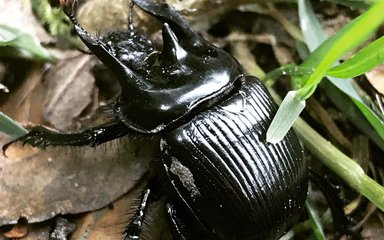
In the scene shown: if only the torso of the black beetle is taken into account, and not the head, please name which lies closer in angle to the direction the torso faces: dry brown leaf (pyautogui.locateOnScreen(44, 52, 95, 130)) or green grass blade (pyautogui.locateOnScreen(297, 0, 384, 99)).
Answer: the dry brown leaf

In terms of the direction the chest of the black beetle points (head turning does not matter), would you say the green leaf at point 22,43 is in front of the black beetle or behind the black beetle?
in front

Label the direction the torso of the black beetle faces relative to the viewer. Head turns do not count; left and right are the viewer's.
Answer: facing away from the viewer and to the left of the viewer

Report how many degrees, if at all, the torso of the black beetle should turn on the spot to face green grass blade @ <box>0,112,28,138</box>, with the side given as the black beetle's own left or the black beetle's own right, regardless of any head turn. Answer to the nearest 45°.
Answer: approximately 45° to the black beetle's own left

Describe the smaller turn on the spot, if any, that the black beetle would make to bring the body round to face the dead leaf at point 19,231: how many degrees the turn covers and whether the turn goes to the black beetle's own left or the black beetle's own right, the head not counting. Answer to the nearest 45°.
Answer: approximately 45° to the black beetle's own left

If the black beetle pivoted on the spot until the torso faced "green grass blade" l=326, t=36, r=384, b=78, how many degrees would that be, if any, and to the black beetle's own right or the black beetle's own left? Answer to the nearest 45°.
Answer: approximately 135° to the black beetle's own right

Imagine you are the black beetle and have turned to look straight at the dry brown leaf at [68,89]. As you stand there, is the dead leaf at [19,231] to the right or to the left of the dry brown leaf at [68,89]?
left

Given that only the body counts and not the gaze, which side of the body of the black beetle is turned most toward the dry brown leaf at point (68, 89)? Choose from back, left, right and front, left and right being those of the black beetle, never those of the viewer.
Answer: front
